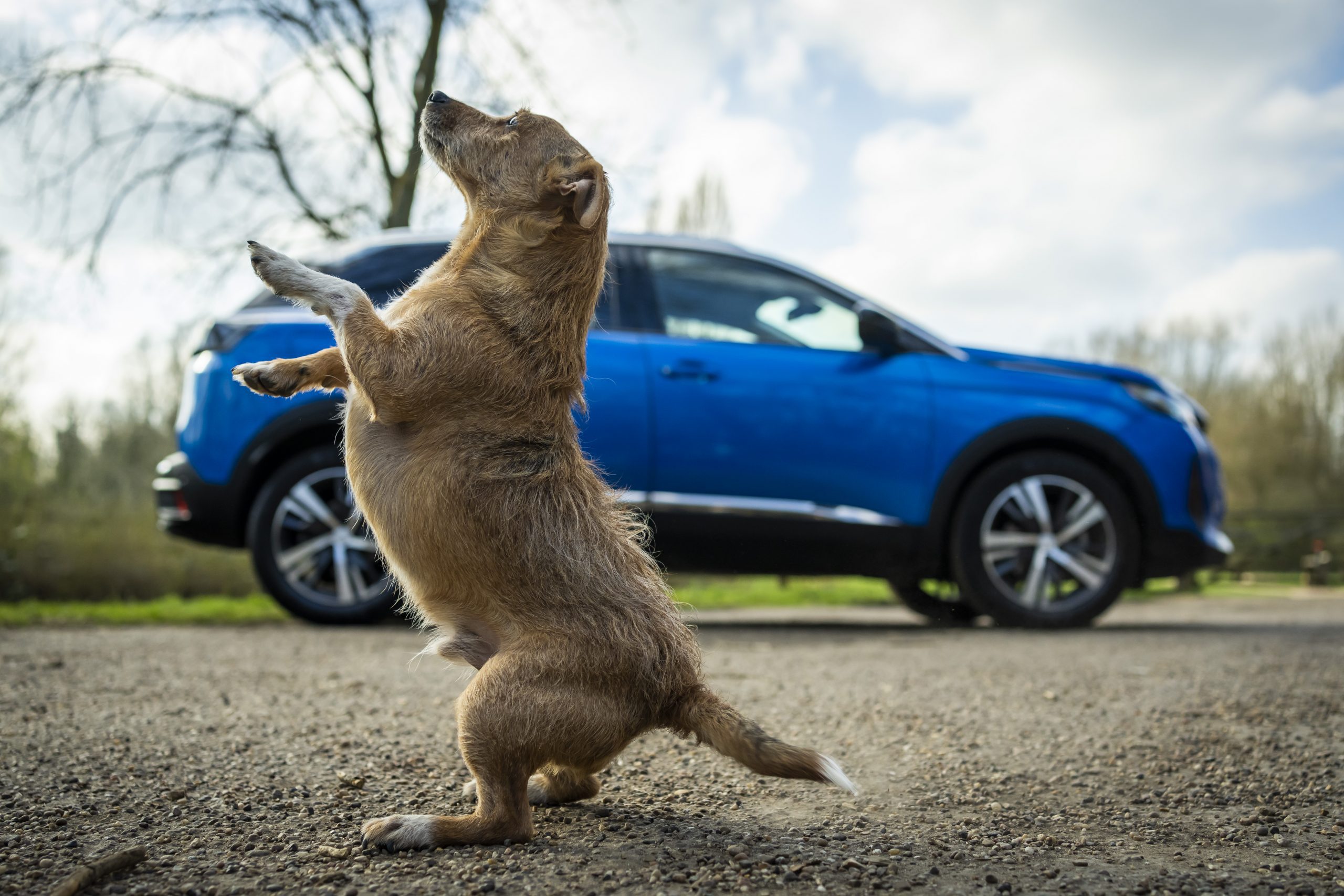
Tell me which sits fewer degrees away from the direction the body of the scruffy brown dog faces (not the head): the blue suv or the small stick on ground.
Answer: the small stick on ground

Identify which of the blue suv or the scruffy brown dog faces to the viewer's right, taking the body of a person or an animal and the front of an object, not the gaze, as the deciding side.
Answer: the blue suv

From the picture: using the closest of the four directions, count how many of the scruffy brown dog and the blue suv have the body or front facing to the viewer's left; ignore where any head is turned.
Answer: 1

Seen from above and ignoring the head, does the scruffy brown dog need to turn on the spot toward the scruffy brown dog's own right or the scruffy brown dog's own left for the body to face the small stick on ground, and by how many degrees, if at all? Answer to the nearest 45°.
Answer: approximately 45° to the scruffy brown dog's own left

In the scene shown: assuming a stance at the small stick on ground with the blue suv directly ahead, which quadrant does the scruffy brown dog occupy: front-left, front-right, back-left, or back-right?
front-right

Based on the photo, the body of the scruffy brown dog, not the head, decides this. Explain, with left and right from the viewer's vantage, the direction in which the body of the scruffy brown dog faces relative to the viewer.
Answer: facing to the left of the viewer

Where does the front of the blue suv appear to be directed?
to the viewer's right

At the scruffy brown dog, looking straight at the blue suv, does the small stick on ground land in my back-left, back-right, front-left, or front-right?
back-left

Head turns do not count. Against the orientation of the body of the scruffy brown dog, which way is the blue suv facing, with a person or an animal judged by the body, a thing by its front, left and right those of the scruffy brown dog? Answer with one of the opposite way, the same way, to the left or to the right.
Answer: the opposite way

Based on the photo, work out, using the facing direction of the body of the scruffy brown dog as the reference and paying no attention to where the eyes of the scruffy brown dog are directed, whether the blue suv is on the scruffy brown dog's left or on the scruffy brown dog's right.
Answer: on the scruffy brown dog's right
